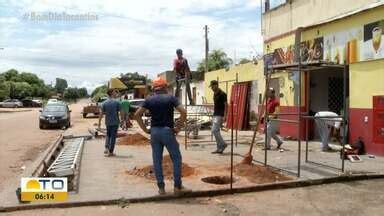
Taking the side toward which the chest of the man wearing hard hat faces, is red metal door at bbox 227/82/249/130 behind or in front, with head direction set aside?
in front

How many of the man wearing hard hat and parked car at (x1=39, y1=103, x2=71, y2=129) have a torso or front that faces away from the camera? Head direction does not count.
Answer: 1

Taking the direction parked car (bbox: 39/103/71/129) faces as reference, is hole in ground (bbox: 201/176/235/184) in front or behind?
in front

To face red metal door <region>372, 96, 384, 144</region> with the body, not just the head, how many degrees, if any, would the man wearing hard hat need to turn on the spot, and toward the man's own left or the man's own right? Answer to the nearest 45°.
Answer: approximately 45° to the man's own right

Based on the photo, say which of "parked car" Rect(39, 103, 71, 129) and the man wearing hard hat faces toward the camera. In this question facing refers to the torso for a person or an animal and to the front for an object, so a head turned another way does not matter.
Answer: the parked car

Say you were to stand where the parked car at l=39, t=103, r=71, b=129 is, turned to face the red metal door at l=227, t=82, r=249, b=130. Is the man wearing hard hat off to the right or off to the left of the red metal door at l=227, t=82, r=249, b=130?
right

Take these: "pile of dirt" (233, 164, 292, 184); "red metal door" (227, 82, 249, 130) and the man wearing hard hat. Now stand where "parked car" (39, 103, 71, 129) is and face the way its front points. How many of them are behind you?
0

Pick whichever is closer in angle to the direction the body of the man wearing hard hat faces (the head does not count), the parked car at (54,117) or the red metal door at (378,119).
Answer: the parked car

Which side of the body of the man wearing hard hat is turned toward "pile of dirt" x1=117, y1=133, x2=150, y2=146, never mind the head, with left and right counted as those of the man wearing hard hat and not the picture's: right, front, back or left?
front

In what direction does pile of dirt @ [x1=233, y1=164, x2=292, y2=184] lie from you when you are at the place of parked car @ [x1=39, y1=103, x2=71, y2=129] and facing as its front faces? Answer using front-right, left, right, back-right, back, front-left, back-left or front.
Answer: front

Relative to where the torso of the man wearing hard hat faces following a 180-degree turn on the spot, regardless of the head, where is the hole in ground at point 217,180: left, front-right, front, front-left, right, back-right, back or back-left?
back-left

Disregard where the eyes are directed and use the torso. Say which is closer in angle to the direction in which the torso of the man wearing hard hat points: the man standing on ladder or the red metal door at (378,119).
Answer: the man standing on ladder

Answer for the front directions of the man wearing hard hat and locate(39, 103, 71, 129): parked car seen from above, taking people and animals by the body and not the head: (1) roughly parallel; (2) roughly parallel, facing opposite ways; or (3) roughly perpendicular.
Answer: roughly parallel, facing opposite ways

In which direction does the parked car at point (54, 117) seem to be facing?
toward the camera

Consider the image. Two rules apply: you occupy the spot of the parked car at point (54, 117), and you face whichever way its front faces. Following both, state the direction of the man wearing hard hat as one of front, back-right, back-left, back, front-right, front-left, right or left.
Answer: front

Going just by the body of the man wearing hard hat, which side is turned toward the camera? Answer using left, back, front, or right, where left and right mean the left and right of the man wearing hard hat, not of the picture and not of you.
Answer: back

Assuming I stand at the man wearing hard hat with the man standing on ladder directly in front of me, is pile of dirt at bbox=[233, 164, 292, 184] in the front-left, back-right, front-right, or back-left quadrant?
front-right

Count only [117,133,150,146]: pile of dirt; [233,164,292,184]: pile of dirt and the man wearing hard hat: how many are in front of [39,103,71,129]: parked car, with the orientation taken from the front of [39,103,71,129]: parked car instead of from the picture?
3
